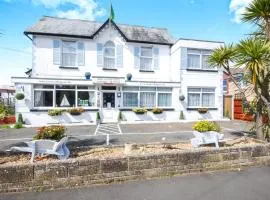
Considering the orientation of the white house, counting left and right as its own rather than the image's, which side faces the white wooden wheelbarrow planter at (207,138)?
front

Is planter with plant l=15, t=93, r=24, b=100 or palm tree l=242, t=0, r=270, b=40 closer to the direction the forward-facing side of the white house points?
the palm tree

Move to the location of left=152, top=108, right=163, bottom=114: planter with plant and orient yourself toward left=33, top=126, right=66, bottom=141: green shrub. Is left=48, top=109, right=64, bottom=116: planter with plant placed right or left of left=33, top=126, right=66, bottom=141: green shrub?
right

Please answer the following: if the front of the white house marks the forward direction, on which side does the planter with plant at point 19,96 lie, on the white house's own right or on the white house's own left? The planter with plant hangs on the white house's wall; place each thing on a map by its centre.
on the white house's own right

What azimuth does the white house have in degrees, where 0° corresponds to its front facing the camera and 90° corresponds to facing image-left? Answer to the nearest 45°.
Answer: approximately 0°

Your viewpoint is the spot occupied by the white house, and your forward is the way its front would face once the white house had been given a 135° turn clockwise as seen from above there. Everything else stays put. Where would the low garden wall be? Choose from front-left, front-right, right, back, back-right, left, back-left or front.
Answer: back-left

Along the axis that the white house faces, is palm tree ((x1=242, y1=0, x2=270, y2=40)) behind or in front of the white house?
in front

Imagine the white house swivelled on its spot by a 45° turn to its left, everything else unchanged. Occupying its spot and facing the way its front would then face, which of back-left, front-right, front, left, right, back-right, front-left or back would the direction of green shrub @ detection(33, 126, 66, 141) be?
front-right
